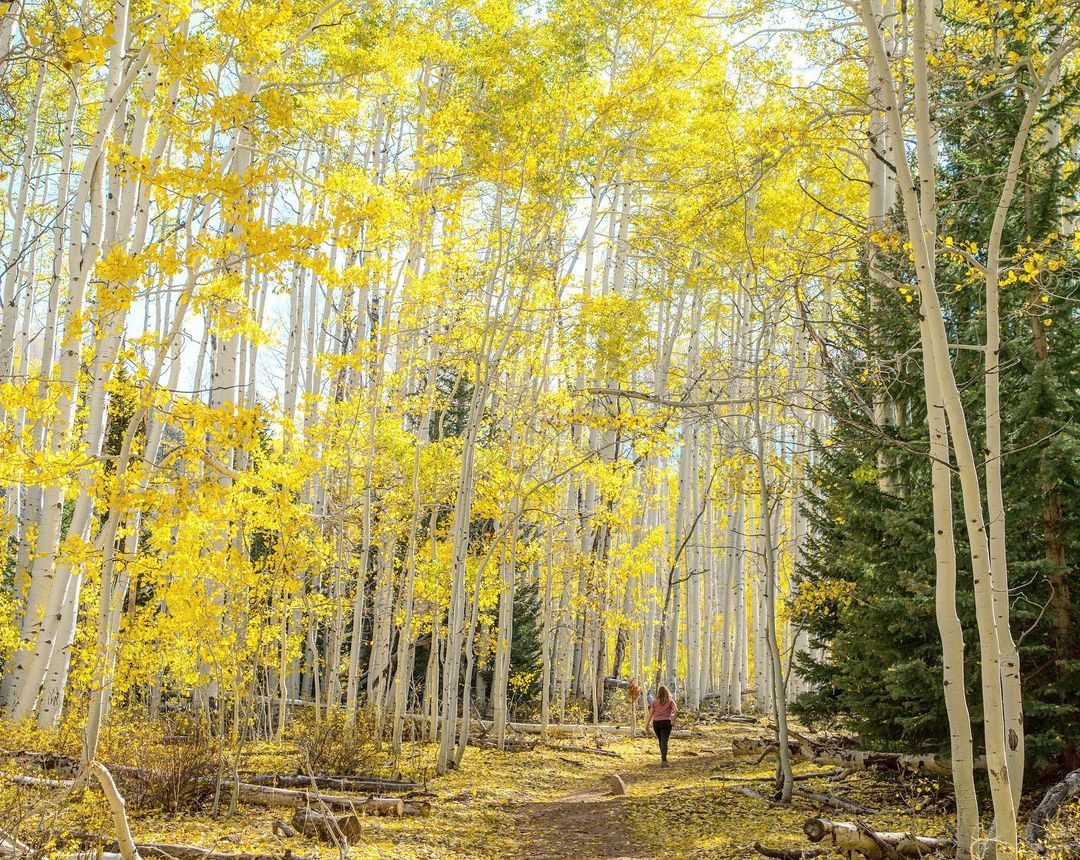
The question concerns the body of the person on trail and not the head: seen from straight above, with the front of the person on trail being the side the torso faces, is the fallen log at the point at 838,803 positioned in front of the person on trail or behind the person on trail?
behind

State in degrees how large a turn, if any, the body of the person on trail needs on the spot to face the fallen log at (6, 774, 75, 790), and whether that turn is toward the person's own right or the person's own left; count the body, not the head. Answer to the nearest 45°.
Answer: approximately 135° to the person's own left

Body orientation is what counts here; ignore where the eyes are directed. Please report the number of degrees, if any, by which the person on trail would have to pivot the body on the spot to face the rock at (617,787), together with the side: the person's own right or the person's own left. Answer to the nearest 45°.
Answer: approximately 180°

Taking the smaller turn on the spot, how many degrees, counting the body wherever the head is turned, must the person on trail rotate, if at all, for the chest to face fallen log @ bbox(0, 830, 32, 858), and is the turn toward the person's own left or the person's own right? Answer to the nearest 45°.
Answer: approximately 180°

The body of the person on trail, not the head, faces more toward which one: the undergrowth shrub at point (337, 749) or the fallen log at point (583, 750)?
the fallen log

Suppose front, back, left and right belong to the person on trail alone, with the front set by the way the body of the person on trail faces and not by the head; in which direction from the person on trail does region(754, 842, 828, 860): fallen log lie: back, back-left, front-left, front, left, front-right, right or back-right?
back

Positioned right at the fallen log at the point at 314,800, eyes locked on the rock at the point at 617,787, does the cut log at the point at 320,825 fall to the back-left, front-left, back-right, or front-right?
back-right

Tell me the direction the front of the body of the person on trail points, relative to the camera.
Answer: away from the camera

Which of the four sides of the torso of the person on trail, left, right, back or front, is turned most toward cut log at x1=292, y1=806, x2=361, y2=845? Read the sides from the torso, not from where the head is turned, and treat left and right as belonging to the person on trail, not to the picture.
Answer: back
